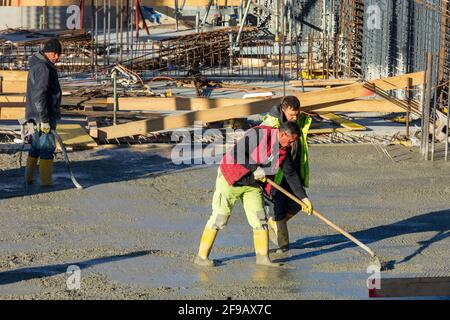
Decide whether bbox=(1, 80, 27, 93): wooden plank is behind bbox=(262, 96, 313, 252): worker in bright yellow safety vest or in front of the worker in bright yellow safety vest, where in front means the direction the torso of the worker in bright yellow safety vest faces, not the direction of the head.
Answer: behind

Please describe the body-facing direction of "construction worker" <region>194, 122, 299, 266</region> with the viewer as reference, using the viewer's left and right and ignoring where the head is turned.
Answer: facing to the right of the viewer

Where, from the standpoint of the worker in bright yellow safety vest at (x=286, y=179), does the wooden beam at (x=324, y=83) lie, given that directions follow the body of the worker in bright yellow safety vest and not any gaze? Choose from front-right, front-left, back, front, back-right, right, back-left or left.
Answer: back-left

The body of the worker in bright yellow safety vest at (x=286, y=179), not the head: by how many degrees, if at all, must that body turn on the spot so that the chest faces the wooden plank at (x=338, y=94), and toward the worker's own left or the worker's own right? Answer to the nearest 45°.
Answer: approximately 135° to the worker's own left

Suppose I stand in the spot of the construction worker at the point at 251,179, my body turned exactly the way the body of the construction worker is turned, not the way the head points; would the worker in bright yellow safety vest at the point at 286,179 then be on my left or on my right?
on my left

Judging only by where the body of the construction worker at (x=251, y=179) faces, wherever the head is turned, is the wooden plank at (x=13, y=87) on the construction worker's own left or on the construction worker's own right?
on the construction worker's own left

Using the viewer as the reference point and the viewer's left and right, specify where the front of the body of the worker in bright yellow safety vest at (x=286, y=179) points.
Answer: facing the viewer and to the right of the viewer

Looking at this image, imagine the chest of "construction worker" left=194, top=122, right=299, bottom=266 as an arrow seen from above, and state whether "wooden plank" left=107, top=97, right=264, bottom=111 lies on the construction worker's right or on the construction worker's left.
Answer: on the construction worker's left

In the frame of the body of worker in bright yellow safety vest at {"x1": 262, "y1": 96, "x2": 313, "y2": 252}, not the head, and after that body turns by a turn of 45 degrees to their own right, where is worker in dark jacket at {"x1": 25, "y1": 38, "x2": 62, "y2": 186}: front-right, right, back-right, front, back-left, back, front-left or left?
back-right

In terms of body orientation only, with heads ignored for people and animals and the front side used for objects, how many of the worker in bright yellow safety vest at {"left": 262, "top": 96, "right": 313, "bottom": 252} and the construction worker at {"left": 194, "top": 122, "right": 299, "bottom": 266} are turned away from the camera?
0

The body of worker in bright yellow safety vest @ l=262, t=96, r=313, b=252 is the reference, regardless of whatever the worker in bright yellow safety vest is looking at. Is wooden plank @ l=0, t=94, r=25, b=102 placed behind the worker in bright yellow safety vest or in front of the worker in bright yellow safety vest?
behind
